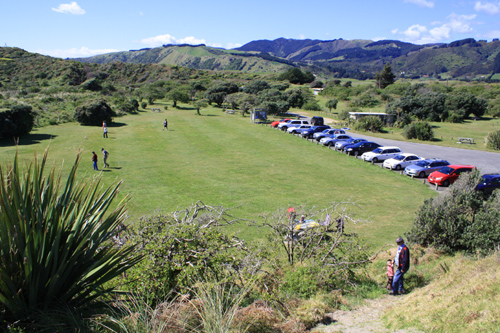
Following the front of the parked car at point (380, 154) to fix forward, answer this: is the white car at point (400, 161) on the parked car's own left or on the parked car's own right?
on the parked car's own left

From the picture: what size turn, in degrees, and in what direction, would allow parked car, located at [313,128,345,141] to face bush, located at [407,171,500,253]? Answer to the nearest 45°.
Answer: approximately 45° to its left

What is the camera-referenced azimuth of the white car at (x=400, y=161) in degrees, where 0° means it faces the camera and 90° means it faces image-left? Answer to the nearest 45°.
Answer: approximately 45°

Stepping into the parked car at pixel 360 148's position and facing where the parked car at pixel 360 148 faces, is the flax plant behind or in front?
in front

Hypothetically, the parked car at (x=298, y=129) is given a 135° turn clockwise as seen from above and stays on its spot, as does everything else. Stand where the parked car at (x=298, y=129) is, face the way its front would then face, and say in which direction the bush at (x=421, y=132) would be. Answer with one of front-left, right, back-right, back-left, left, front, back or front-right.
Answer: right

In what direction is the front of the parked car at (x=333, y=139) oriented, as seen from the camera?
facing the viewer and to the left of the viewer

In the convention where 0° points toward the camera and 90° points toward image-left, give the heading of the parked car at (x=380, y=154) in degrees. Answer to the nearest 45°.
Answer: approximately 45°

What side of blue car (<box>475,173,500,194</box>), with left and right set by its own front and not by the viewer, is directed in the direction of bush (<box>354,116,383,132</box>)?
right

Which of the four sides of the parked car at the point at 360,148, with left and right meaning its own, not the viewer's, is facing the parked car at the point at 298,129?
right

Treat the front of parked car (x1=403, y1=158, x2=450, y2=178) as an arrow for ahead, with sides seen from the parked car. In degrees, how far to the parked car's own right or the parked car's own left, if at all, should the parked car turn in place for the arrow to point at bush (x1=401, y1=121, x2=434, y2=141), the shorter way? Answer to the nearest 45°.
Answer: approximately 135° to the parked car's own right

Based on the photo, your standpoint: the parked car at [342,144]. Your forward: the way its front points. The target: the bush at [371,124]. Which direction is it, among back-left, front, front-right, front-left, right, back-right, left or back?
back-right

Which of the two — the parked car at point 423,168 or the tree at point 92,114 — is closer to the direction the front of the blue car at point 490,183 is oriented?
the tree

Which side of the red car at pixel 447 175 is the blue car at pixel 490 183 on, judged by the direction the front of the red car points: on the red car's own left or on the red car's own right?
on the red car's own left

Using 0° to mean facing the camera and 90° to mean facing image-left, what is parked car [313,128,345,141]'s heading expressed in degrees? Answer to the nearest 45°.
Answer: approximately 45°

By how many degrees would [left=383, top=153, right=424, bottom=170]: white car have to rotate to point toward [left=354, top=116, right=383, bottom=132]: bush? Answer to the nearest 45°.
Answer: approximately 135° to its right

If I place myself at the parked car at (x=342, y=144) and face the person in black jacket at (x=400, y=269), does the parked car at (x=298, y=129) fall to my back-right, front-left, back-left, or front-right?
back-right
